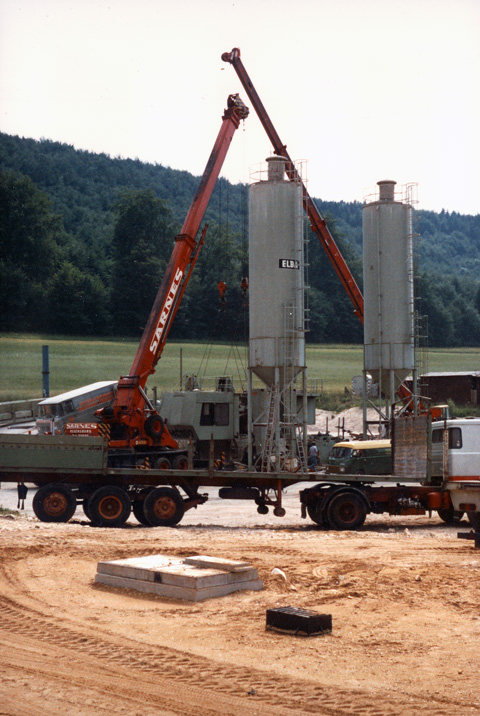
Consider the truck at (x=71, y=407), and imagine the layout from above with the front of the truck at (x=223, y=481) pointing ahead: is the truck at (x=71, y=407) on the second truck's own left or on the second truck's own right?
on the second truck's own left

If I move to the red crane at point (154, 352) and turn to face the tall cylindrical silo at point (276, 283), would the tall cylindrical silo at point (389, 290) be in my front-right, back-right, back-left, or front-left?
front-left

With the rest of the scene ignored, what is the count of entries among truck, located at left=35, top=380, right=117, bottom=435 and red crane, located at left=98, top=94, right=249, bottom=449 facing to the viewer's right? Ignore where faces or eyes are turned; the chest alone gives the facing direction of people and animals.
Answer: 1

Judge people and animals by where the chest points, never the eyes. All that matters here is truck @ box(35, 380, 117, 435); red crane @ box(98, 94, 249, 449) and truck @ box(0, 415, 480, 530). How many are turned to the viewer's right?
2

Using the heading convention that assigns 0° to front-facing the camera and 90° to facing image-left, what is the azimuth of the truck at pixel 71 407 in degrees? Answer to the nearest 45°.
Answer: approximately 45°

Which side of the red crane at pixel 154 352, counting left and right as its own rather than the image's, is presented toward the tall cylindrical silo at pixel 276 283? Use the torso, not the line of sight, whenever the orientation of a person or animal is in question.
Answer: front

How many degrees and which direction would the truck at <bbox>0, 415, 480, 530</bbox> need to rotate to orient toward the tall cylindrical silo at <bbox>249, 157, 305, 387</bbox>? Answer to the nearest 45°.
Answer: approximately 90° to its left

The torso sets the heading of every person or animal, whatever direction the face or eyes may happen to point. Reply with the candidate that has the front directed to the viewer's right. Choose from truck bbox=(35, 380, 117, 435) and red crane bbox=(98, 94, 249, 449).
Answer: the red crane

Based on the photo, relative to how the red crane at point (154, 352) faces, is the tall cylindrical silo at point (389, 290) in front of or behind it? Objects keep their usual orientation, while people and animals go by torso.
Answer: in front

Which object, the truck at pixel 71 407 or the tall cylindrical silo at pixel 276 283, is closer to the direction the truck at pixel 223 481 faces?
the tall cylindrical silo

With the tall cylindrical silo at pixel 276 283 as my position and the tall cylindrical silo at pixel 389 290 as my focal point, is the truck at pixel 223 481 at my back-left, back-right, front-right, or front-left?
back-right

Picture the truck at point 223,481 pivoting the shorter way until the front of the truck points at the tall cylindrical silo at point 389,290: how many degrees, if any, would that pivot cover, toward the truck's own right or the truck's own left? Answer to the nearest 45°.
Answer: approximately 45° to the truck's own left

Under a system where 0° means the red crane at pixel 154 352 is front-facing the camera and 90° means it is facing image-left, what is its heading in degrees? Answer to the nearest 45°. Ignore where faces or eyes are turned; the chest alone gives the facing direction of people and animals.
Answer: approximately 270°

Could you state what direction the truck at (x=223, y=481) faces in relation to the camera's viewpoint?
facing to the right of the viewer
